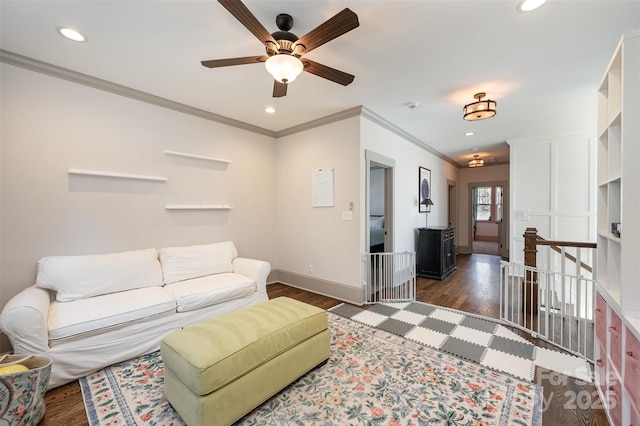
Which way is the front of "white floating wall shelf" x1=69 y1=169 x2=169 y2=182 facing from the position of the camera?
facing the viewer and to the right of the viewer

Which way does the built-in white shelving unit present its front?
to the viewer's left

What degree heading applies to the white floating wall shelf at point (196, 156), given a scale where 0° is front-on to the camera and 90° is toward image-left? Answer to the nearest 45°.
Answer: approximately 315°

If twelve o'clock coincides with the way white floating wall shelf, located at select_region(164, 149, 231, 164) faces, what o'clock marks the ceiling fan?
The ceiling fan is roughly at 1 o'clock from the white floating wall shelf.

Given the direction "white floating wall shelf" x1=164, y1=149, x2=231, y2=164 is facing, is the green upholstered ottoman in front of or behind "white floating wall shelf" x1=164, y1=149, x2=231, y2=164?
in front

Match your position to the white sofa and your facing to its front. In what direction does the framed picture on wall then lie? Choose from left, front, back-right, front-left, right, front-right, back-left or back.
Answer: front-left

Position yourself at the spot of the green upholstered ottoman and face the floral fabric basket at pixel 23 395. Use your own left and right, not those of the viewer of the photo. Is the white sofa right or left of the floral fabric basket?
right

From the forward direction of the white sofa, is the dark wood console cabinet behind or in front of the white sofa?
in front

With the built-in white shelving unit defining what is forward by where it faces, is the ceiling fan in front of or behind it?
in front

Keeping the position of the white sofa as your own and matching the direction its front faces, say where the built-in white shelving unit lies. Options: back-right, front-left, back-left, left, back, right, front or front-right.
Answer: front

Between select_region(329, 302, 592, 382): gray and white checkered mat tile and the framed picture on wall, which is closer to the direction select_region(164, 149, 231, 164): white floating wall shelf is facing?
the gray and white checkered mat tile

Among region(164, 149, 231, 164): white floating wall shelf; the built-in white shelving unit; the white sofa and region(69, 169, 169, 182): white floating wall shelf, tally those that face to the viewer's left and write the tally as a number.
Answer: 1

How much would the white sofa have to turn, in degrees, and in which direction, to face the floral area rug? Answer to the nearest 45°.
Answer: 0° — it already faces it

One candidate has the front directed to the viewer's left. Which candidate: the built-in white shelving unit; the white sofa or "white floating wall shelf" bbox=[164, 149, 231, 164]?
the built-in white shelving unit

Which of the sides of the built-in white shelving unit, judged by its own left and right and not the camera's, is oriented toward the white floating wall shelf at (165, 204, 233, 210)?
front

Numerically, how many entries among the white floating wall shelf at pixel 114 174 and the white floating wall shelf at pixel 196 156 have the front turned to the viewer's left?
0
